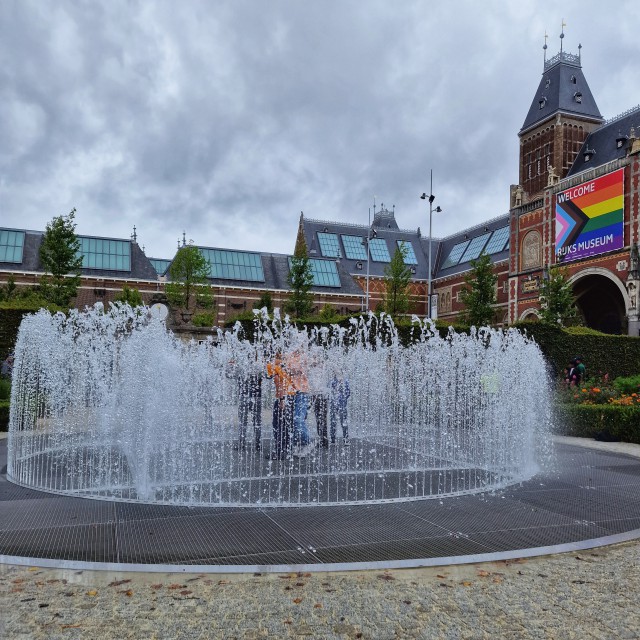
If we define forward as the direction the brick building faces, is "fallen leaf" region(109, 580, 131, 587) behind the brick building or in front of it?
in front

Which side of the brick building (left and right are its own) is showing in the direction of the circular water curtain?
front

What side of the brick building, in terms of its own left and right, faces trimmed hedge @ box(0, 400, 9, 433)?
front

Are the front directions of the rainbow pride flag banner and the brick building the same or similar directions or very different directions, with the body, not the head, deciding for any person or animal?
same or similar directions

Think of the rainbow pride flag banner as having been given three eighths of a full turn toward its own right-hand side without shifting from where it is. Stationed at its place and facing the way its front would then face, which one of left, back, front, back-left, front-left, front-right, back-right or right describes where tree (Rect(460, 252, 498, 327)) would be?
front-left

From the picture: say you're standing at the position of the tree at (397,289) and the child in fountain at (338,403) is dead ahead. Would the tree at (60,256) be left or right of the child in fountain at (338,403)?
right

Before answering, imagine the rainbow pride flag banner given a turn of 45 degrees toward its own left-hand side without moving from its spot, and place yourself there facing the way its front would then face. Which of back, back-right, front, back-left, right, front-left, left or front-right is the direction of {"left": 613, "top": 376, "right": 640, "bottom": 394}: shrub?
front

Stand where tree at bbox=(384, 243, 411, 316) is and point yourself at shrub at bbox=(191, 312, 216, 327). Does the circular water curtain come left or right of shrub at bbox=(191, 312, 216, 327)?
left

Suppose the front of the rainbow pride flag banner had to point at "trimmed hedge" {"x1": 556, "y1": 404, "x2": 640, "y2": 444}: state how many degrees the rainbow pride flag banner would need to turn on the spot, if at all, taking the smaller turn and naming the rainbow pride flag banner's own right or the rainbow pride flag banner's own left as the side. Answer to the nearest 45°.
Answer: approximately 45° to the rainbow pride flag banner's own left

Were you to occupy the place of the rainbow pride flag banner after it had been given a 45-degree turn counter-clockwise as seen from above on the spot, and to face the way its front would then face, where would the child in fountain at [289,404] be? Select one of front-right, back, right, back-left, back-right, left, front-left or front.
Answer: front

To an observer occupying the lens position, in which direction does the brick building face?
facing the viewer and to the left of the viewer

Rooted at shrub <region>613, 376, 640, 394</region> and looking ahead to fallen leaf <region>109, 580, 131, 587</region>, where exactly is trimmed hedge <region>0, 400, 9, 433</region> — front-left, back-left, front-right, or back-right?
front-right

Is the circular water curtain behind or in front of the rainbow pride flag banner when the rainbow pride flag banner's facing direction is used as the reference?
in front

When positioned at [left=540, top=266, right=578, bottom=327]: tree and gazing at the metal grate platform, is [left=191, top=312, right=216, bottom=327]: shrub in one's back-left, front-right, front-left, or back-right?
front-right
